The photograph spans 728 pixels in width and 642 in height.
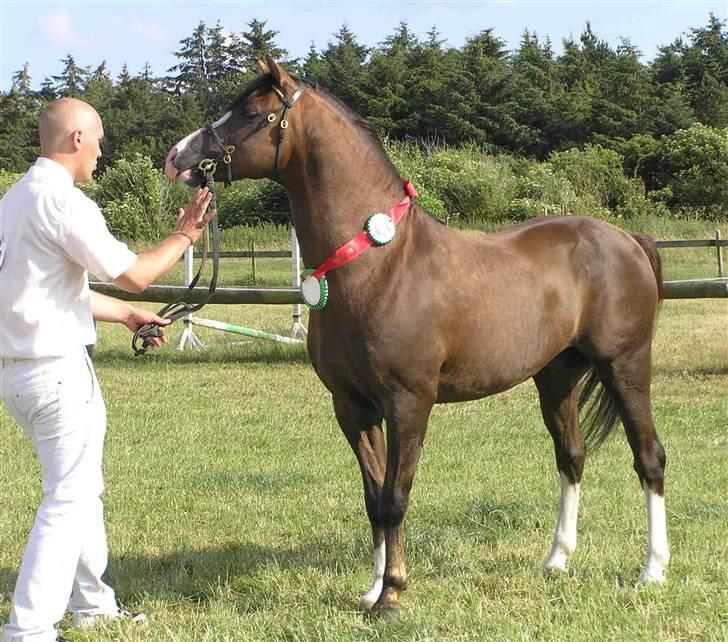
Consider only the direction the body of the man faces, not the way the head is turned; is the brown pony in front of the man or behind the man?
in front

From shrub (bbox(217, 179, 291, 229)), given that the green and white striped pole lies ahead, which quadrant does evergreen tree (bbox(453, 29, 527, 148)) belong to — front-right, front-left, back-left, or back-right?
back-left

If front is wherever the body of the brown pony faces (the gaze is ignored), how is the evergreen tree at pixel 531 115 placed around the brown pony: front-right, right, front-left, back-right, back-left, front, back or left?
back-right

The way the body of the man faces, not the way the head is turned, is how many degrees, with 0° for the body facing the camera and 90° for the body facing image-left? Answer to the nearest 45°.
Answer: approximately 225°

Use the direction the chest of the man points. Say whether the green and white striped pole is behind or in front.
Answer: in front

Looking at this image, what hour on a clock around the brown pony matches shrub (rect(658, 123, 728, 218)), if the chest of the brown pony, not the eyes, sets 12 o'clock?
The shrub is roughly at 5 o'clock from the brown pony.

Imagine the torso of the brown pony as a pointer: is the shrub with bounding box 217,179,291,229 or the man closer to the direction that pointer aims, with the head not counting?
the man

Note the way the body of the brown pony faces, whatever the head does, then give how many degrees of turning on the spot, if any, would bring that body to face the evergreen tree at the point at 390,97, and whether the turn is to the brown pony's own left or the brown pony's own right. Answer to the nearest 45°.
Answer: approximately 135° to the brown pony's own right

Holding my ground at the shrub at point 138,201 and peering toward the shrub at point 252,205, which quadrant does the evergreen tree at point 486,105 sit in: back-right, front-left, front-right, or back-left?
front-left

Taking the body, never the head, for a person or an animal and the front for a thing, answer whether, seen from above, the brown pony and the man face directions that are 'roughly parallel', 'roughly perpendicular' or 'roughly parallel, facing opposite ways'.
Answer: roughly parallel, facing opposite ways

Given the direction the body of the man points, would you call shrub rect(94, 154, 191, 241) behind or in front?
in front

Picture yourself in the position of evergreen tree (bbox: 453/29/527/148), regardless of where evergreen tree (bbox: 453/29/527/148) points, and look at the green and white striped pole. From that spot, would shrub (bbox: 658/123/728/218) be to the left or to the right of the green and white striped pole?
left
